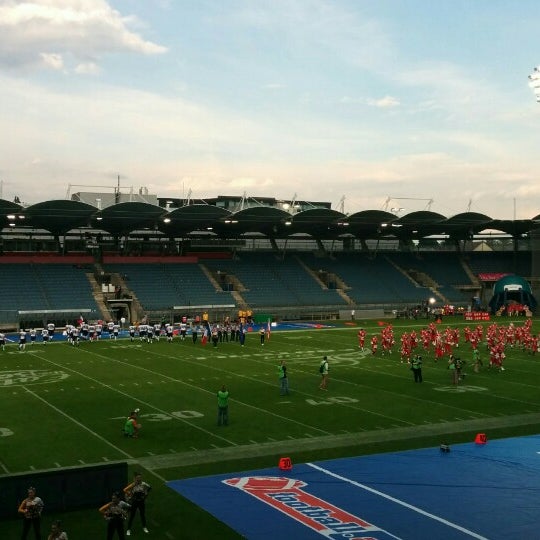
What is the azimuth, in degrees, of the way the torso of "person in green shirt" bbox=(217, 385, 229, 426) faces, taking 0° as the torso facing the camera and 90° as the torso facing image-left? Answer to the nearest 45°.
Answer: approximately 180°

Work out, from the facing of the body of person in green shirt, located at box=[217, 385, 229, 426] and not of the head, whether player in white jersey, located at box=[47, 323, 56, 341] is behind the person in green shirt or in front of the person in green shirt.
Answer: in front
